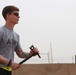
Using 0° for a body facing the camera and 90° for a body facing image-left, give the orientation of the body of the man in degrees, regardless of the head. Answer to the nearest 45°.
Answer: approximately 315°

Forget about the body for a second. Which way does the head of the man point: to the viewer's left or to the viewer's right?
to the viewer's right
